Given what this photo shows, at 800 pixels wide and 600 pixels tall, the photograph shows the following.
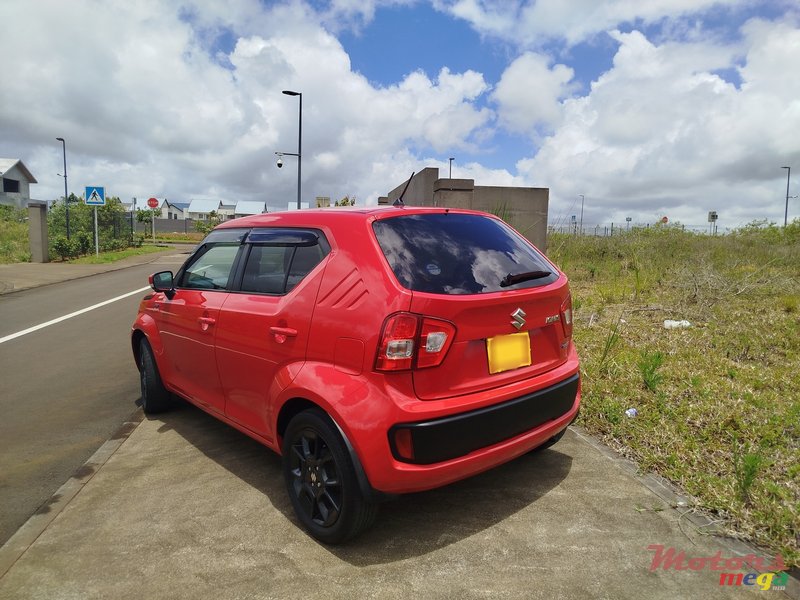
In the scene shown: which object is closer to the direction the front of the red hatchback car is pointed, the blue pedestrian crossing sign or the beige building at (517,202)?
the blue pedestrian crossing sign

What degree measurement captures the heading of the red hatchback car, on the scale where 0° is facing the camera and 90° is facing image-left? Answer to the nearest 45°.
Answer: approximately 135°

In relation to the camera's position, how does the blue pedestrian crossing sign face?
facing the viewer

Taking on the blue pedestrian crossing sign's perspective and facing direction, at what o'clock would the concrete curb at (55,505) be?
The concrete curb is roughly at 12 o'clock from the blue pedestrian crossing sign.

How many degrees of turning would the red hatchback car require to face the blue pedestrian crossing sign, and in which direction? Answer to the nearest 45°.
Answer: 0° — it already faces it

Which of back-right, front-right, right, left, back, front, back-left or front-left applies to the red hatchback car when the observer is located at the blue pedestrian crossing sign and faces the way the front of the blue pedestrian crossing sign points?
front

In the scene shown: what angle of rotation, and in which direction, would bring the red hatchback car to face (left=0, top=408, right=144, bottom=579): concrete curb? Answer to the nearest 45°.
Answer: approximately 45° to its left

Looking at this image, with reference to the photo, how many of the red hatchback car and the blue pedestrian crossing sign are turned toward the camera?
1

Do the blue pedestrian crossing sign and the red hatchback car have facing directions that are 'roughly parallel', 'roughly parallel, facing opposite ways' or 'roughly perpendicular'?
roughly parallel, facing opposite ways

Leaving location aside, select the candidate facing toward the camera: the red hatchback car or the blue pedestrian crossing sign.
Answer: the blue pedestrian crossing sign

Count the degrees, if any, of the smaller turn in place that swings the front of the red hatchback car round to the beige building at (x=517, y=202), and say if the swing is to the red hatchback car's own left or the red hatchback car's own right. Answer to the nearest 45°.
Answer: approximately 45° to the red hatchback car's own right

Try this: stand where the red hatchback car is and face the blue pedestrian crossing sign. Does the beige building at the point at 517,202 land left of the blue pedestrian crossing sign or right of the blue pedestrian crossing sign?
right
